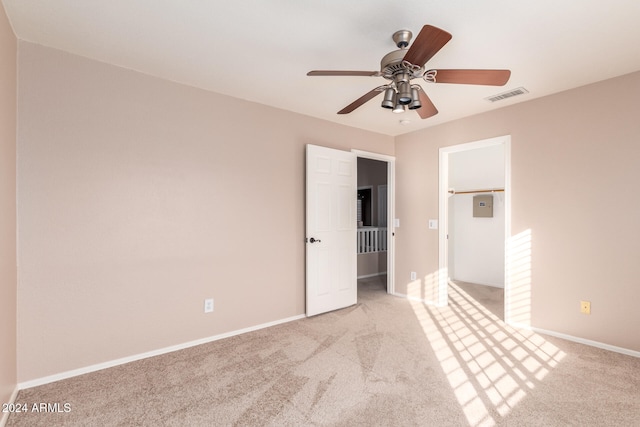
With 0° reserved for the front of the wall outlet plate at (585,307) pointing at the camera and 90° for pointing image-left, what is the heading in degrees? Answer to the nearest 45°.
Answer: approximately 0°

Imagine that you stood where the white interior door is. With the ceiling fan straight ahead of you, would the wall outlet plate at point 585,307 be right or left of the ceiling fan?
left

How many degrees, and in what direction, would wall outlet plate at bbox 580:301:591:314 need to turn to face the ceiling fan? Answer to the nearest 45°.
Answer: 0° — it already faces it

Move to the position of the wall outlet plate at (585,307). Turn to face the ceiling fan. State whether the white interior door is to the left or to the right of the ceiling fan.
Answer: right

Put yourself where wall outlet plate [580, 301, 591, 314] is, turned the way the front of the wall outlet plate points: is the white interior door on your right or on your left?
on your right
